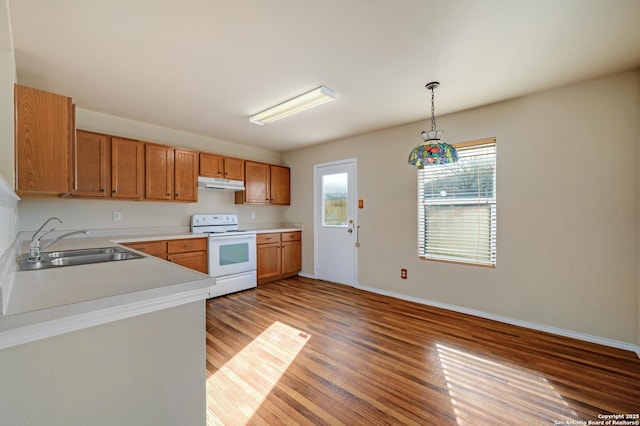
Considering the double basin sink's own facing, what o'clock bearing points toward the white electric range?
The white electric range is roughly at 11 o'clock from the double basin sink.

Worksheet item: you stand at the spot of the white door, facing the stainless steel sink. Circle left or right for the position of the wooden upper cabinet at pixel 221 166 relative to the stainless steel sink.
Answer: right

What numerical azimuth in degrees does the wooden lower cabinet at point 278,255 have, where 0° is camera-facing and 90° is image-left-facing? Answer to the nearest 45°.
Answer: approximately 315°

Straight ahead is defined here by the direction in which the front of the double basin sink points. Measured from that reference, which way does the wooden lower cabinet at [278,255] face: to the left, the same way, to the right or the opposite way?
to the right

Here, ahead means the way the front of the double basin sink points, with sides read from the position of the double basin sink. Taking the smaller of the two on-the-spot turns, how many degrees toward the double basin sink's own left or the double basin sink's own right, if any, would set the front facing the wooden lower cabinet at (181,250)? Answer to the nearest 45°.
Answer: approximately 45° to the double basin sink's own left

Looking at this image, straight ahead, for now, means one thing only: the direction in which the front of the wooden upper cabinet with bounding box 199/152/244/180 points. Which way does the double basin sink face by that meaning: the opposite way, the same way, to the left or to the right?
to the left

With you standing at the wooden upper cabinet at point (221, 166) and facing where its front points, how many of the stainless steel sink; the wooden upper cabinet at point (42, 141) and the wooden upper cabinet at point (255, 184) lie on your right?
2

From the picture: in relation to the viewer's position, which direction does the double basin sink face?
facing to the right of the viewer

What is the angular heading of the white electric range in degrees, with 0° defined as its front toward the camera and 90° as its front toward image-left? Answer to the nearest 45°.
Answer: approximately 315°
